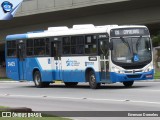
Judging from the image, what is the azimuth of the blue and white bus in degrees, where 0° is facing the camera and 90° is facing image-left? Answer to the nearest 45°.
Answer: approximately 315°
